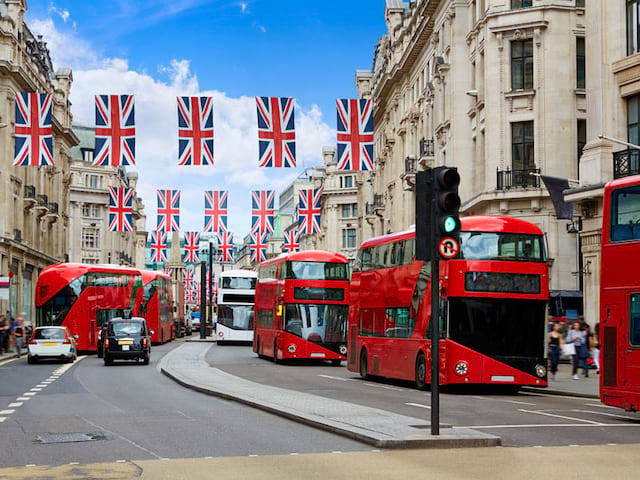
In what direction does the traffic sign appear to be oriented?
toward the camera

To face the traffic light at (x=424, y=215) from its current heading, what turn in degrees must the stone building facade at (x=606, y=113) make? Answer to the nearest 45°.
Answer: approximately 45° to its left

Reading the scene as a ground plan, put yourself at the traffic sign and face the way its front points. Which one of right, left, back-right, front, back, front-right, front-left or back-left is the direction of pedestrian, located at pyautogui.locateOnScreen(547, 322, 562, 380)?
back

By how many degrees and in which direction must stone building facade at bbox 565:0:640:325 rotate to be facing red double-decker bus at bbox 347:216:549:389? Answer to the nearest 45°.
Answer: approximately 45° to its left

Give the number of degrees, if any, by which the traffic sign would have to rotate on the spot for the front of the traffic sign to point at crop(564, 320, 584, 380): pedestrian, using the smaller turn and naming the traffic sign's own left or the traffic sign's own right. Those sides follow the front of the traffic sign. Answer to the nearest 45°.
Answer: approximately 180°

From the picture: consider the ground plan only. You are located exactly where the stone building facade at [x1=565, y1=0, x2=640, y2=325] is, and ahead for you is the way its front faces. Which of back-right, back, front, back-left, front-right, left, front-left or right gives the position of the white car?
front-right

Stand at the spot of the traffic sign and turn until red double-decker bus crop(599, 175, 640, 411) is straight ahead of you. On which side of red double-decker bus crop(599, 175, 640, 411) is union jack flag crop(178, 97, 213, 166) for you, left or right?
left
